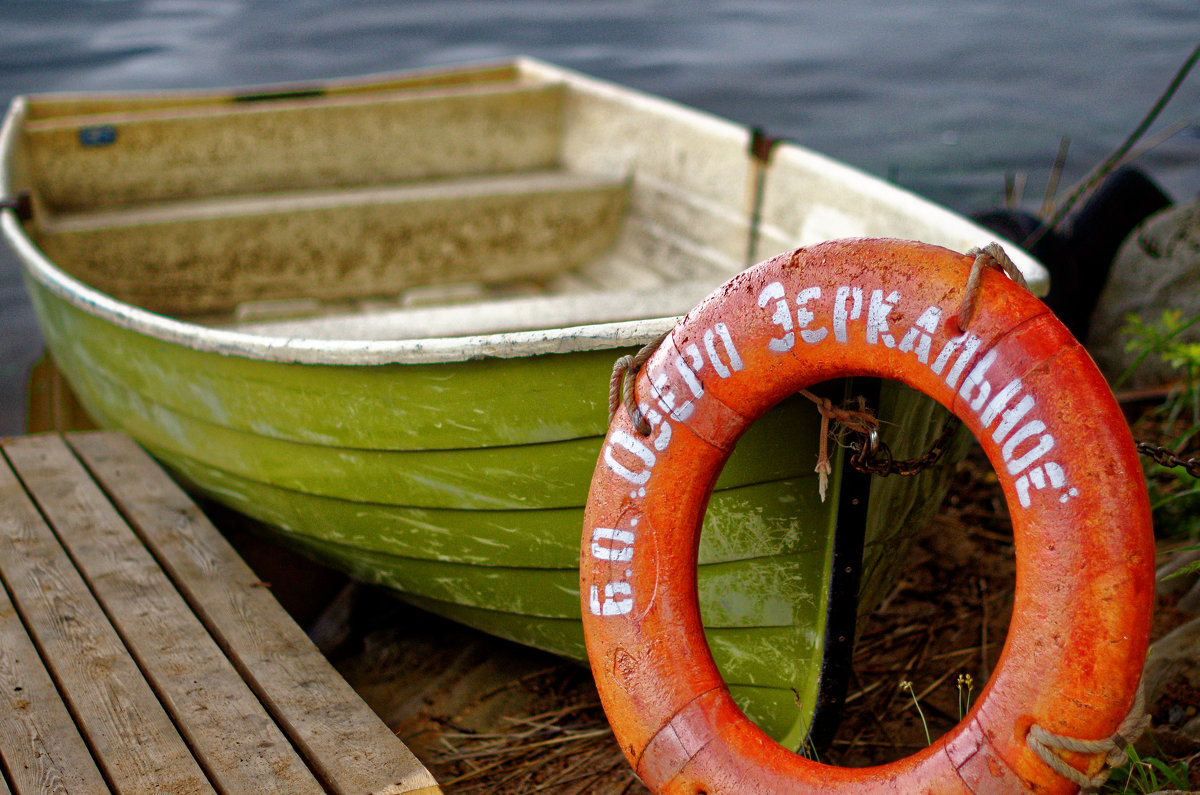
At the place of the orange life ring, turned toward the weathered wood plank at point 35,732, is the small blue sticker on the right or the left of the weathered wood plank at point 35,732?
right

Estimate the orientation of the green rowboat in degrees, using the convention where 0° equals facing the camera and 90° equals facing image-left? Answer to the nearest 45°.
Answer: approximately 315°
